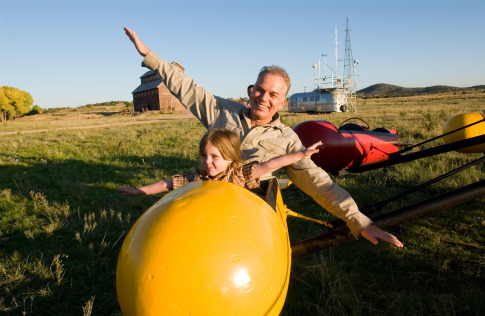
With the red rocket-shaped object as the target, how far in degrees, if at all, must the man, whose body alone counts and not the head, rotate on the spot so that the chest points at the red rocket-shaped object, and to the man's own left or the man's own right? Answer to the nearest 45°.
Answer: approximately 135° to the man's own left

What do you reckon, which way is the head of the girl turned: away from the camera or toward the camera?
toward the camera

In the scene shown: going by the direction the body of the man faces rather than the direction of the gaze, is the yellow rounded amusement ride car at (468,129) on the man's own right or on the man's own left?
on the man's own left

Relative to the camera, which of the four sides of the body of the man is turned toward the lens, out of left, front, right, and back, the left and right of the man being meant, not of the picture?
front

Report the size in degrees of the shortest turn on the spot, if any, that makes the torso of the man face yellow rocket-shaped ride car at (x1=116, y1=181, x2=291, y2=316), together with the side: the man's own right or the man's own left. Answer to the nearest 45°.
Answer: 0° — they already face it

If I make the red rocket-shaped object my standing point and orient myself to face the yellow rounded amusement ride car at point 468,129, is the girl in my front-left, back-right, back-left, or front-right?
back-right

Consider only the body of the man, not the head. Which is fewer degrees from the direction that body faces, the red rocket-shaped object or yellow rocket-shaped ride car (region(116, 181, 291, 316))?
the yellow rocket-shaped ride car

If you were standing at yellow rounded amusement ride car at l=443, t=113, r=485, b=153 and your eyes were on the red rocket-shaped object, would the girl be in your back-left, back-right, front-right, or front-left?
front-left
